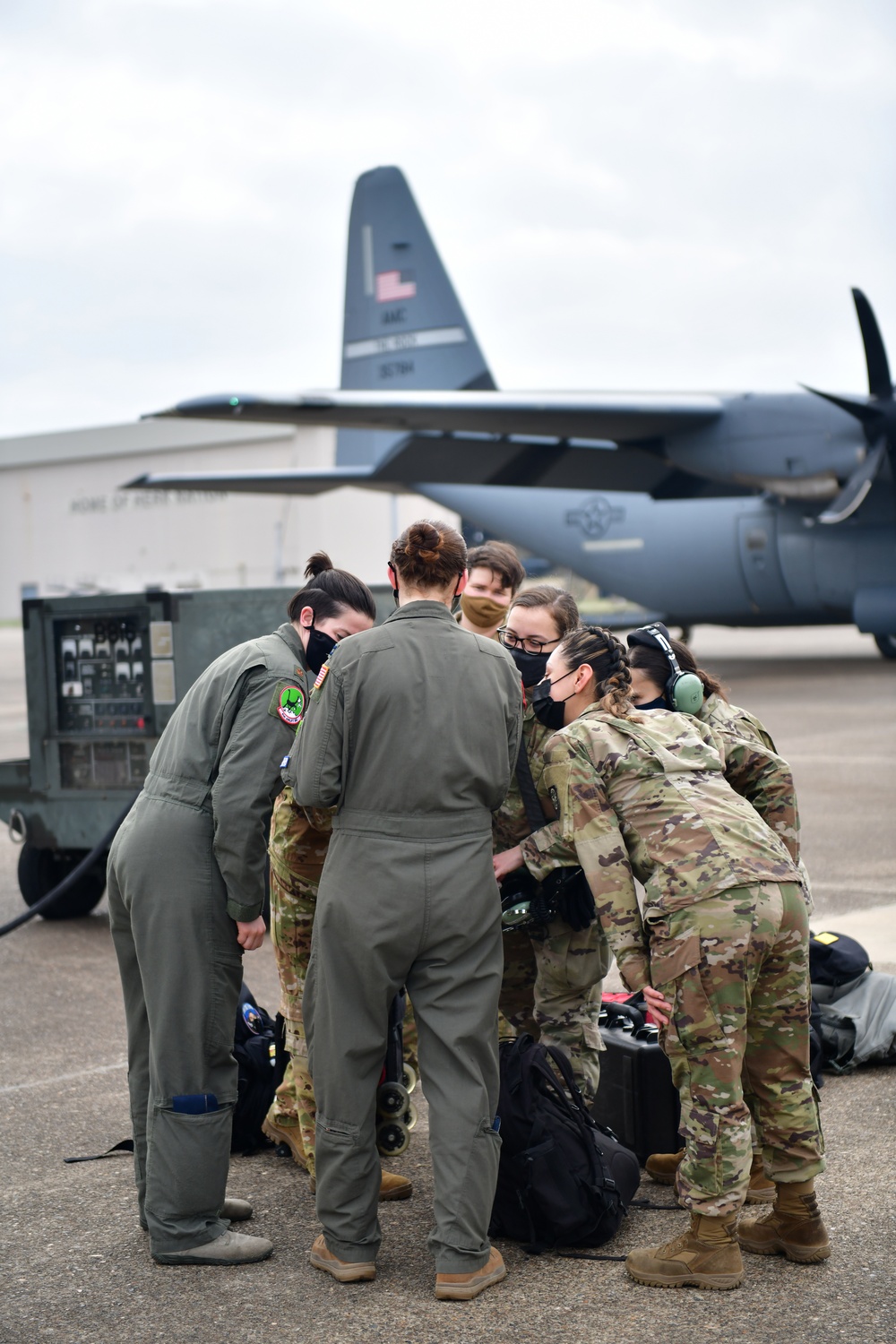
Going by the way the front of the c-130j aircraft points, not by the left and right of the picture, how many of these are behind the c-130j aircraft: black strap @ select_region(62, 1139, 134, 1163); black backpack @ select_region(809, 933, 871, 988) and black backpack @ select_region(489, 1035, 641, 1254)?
0

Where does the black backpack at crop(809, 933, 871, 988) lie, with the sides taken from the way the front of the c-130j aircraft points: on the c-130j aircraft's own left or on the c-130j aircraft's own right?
on the c-130j aircraft's own right

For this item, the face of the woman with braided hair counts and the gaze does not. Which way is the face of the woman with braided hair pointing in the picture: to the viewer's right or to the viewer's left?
to the viewer's left

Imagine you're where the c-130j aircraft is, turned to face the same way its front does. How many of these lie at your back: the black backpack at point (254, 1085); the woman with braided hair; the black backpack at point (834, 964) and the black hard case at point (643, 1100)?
0

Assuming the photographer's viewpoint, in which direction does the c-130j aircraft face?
facing the viewer and to the right of the viewer

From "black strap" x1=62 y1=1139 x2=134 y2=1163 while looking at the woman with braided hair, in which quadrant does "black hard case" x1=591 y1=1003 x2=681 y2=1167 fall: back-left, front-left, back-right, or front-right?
front-left

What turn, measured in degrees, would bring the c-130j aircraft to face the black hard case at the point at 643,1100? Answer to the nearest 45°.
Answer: approximately 45° to its right

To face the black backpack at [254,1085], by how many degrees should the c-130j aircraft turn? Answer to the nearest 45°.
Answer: approximately 45° to its right

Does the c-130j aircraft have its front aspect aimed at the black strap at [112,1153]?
no
